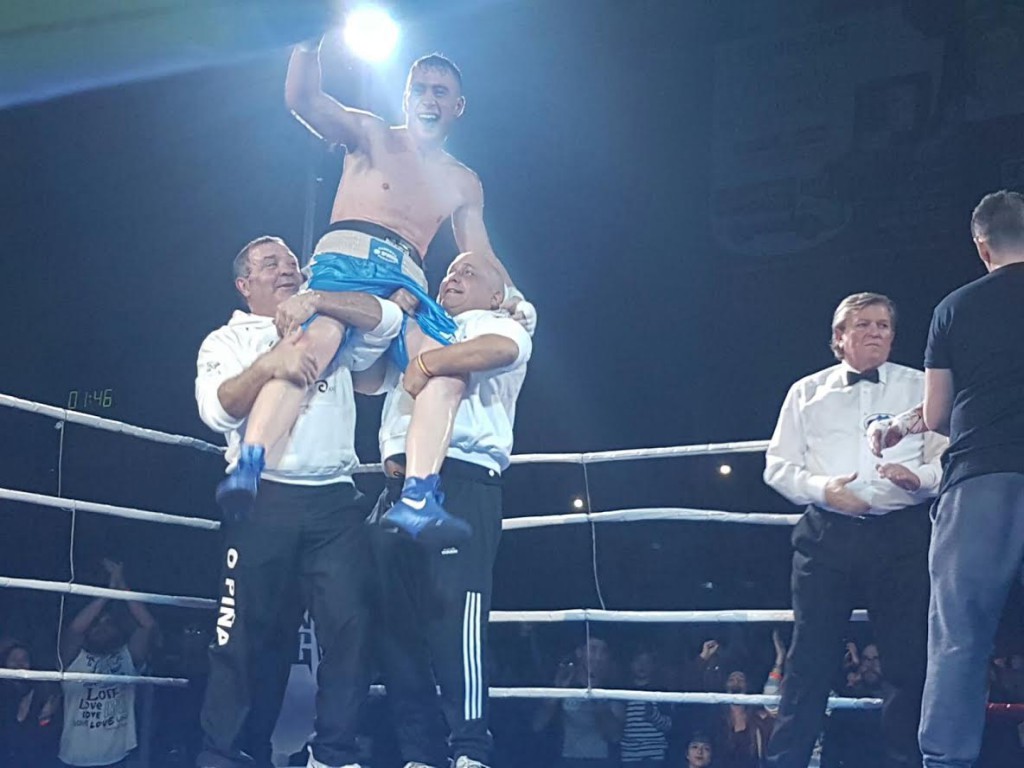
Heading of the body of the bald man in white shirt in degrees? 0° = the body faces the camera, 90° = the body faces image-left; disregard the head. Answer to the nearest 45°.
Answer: approximately 45°

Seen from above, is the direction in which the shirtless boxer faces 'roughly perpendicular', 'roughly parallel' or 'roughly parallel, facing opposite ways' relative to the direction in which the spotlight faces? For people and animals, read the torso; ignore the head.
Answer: roughly parallel

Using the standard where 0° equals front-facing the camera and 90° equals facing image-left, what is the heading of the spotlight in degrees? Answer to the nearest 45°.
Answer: approximately 0°

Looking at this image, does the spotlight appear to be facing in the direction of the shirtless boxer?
yes

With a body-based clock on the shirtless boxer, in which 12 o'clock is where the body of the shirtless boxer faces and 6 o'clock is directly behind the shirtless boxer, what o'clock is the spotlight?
The spotlight is roughly at 6 o'clock from the shirtless boxer.

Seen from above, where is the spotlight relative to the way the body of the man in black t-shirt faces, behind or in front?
in front

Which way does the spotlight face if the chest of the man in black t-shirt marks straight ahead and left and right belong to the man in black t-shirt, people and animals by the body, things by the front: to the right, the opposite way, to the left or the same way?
the opposite way

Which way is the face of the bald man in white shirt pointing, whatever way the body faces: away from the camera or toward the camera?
toward the camera

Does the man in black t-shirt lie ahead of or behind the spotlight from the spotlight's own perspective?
ahead

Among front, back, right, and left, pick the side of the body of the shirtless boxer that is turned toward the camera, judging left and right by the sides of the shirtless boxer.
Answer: front

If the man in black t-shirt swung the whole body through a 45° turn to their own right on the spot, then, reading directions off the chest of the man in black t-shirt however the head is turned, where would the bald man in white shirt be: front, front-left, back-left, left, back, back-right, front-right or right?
left

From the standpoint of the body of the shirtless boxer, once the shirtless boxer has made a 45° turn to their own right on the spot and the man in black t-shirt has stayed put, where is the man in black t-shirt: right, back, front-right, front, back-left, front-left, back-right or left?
left

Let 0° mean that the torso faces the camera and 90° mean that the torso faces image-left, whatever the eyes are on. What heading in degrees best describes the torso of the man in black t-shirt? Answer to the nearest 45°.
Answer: approximately 135°

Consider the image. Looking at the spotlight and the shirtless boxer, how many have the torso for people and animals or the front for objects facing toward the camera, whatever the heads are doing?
2
